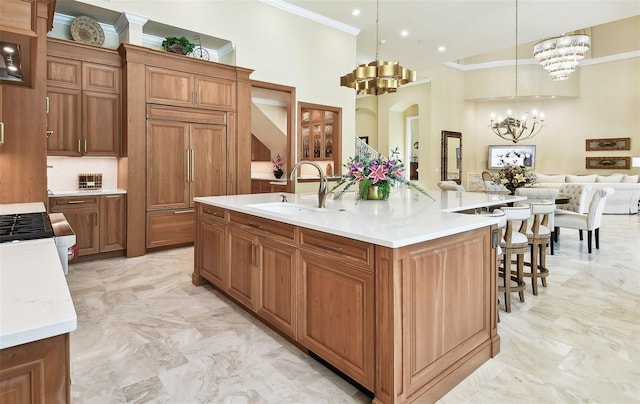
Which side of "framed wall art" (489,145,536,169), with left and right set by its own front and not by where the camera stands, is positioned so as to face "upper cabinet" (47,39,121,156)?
front

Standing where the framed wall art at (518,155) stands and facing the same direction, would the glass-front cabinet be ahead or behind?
ahead

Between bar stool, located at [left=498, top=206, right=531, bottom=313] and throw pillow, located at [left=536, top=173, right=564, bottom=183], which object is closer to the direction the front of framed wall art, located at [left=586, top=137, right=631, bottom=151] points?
the bar stool

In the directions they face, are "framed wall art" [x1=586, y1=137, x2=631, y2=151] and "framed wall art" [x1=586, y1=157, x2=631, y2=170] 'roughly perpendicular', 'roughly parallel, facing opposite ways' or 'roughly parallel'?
roughly parallel

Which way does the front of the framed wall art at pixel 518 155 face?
toward the camera

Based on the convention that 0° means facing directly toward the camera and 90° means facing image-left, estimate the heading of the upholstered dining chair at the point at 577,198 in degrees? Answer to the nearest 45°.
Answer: approximately 45°

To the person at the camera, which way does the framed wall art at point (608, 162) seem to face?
facing the viewer

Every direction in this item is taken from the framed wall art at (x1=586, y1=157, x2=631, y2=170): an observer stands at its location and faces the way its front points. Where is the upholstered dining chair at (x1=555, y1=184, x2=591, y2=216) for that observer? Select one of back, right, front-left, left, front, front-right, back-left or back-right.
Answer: front

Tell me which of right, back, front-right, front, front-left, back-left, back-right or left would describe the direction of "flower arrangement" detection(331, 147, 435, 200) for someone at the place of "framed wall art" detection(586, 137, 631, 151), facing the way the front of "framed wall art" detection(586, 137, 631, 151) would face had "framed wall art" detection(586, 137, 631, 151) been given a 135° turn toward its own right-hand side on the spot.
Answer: back-left

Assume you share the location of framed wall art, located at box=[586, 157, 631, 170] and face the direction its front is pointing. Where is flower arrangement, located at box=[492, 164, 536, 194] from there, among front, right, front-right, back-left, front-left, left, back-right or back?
front

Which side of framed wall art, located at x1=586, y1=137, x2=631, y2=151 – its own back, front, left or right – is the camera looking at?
front

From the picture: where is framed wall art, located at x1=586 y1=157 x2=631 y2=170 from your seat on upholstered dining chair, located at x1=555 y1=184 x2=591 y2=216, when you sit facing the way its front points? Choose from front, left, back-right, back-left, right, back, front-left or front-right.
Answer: back-right

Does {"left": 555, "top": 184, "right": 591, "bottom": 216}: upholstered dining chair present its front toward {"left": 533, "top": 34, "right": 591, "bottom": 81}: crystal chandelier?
no

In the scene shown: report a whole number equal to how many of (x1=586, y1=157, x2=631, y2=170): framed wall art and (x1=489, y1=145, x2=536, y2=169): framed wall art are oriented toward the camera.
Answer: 2

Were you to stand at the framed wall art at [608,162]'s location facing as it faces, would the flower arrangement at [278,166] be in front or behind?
in front

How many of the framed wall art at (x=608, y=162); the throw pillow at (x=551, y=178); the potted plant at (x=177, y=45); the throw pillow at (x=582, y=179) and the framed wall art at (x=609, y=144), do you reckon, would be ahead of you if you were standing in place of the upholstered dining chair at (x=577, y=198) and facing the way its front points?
1

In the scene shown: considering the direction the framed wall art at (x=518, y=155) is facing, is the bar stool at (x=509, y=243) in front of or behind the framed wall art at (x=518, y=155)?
in front
